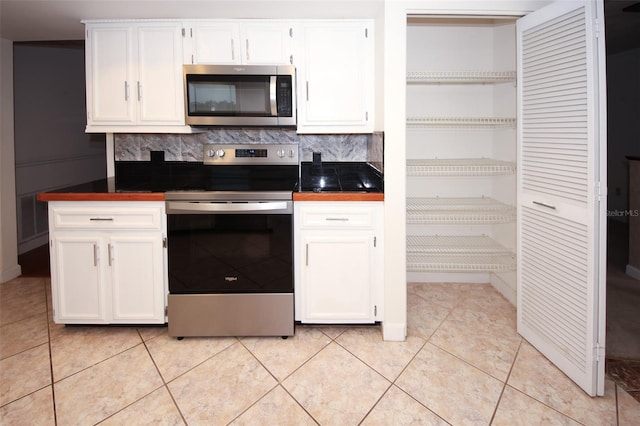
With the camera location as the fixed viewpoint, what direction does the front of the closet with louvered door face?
facing the viewer

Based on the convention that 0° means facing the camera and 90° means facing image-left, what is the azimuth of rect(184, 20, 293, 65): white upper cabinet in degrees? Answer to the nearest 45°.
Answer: approximately 0°

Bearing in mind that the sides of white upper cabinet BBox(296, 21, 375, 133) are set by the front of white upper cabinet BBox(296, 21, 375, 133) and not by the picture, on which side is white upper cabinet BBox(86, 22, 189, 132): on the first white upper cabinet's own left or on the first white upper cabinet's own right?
on the first white upper cabinet's own right

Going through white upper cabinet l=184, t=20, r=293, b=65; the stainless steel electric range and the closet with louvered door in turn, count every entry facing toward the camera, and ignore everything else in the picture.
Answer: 3

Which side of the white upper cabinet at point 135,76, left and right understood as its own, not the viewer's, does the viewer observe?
front

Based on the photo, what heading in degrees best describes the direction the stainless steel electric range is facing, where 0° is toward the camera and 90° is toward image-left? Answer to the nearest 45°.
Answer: approximately 0°

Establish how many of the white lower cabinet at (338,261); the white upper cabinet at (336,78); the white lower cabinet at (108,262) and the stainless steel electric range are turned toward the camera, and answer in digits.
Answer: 4

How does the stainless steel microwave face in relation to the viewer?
toward the camera

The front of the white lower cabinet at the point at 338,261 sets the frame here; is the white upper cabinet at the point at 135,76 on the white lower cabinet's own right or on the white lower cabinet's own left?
on the white lower cabinet's own right

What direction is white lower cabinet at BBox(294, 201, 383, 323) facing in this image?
toward the camera
